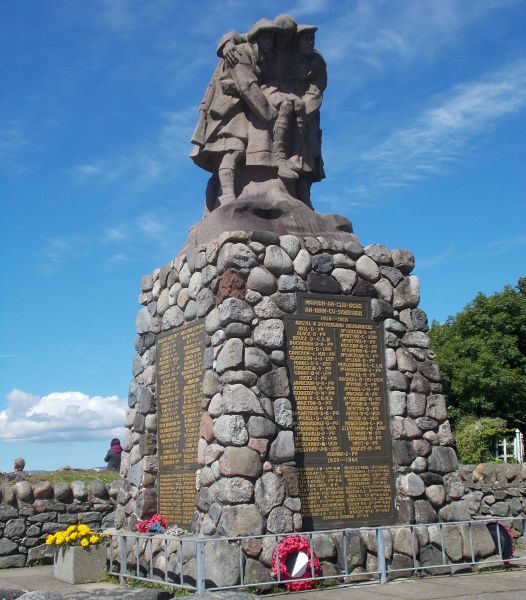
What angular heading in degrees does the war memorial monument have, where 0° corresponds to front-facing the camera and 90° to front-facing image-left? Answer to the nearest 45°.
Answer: approximately 315°

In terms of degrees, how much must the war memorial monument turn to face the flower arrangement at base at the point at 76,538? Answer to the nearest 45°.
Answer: approximately 135° to its right

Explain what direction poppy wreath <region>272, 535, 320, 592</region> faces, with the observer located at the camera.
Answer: facing the viewer

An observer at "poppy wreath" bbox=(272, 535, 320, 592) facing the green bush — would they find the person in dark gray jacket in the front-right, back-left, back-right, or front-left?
front-left

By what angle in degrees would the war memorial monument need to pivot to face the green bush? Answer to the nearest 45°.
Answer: approximately 135° to its left

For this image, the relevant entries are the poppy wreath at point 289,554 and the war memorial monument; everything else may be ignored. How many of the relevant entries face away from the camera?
0

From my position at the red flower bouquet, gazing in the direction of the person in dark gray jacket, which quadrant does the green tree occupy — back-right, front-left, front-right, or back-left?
front-right
